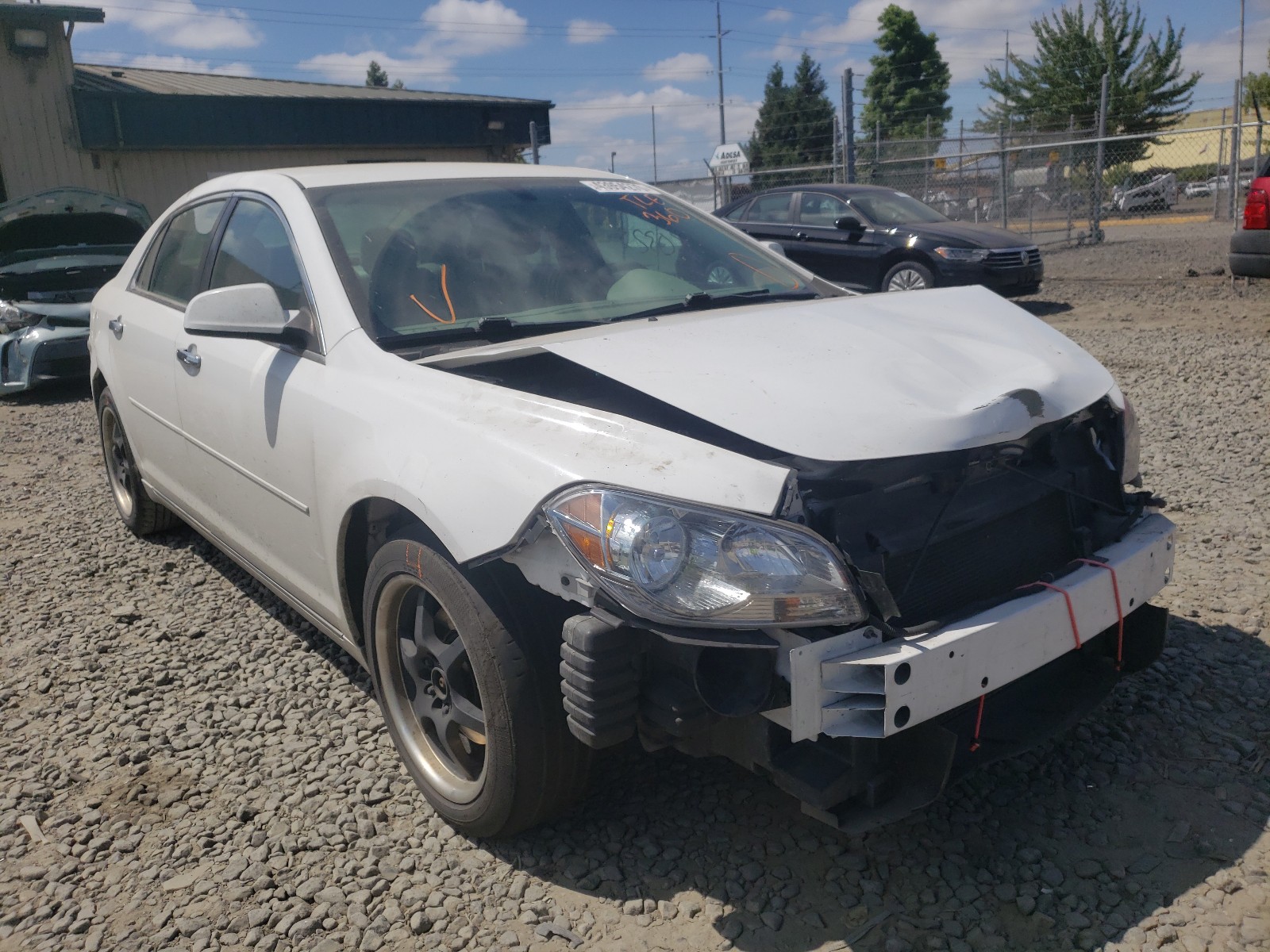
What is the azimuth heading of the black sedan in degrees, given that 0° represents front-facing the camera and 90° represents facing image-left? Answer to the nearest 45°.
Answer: approximately 315°

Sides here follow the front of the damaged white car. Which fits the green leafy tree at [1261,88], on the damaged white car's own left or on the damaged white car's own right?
on the damaged white car's own left

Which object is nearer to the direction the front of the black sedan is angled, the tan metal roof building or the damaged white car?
the damaged white car

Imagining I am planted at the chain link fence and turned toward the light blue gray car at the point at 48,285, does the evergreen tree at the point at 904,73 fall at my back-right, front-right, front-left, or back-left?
back-right
